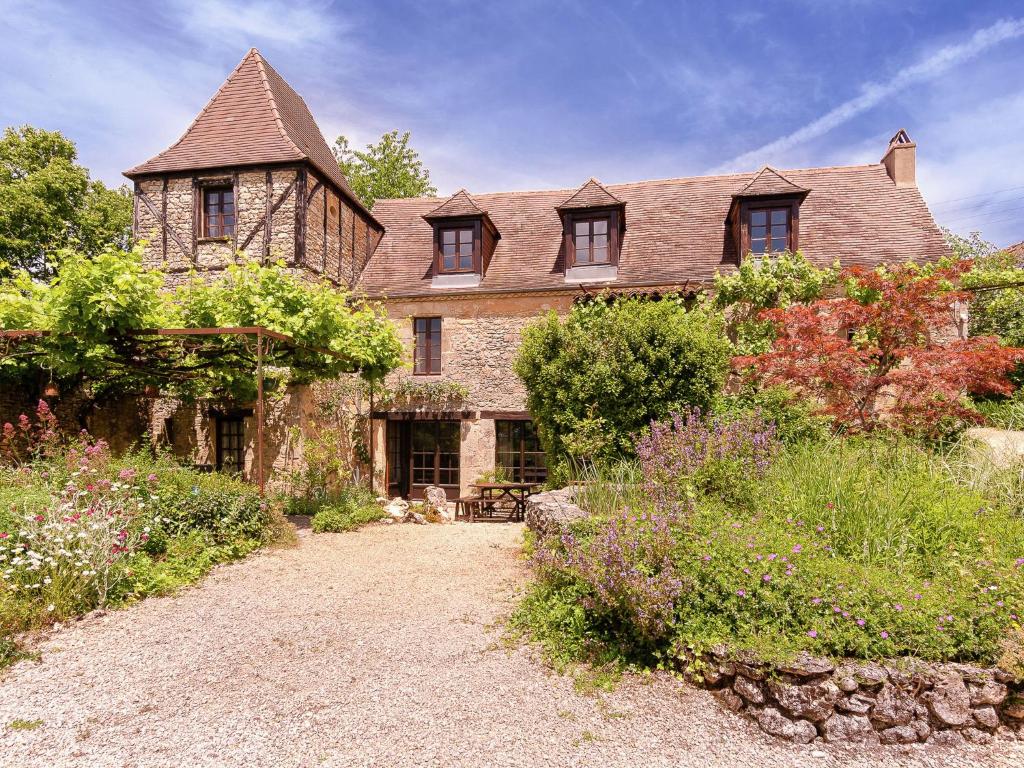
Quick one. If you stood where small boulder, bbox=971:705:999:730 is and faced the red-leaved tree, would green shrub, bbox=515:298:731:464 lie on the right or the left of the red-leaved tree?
left

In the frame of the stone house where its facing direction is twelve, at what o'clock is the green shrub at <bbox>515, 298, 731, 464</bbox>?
The green shrub is roughly at 11 o'clock from the stone house.

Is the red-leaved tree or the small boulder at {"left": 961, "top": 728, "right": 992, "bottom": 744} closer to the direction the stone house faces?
the small boulder

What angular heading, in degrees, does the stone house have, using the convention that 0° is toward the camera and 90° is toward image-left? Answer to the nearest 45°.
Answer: approximately 0°

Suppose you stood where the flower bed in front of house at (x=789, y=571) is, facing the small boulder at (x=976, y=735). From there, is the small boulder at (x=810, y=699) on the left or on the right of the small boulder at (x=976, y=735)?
right

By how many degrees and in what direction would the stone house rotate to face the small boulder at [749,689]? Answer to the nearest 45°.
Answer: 0° — it already faces it

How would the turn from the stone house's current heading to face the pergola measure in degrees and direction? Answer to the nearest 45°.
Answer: approximately 45° to its right
